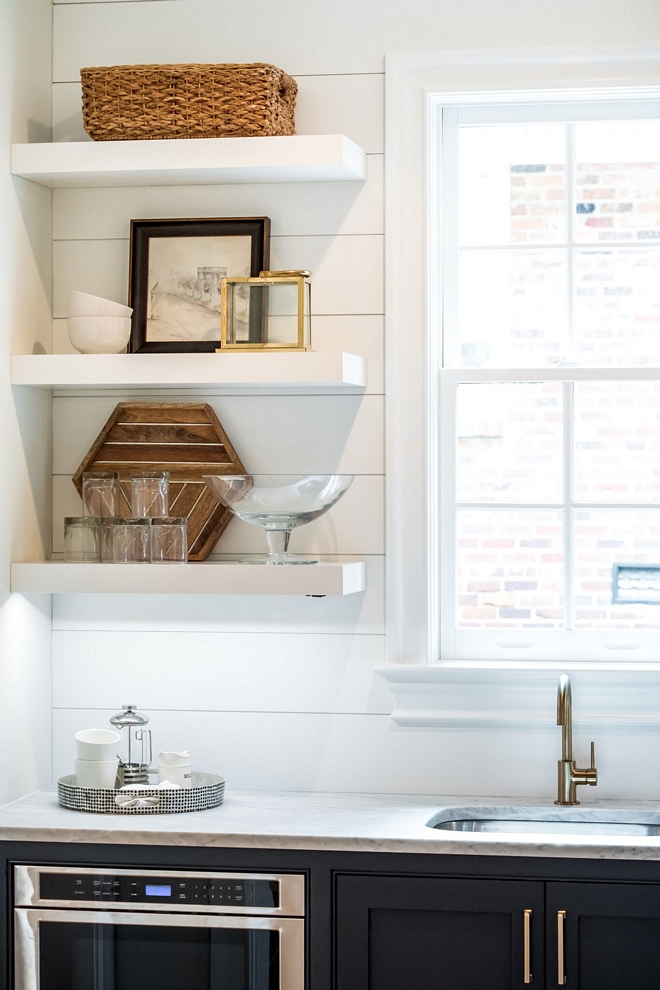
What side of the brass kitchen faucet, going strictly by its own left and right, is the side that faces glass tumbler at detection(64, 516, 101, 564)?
right

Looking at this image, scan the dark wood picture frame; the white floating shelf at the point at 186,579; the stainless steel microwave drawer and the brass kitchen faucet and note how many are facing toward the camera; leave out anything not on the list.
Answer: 4

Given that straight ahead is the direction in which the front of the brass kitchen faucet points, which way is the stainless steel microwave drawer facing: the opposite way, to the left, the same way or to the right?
the same way

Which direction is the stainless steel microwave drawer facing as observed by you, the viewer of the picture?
facing the viewer

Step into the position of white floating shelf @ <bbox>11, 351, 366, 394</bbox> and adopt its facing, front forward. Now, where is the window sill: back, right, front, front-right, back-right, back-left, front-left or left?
left

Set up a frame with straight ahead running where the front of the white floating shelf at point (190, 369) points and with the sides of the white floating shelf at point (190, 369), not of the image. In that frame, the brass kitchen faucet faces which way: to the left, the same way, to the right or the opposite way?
the same way

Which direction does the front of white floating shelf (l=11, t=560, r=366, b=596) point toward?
toward the camera

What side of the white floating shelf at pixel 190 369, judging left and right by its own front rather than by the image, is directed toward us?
front

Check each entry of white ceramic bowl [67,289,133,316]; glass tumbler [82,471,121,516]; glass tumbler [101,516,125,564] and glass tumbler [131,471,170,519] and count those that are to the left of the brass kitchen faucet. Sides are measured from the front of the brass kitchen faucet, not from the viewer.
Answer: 0

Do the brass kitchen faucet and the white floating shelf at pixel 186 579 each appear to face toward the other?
no

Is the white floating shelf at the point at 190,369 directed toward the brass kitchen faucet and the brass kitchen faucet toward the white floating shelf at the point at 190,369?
no

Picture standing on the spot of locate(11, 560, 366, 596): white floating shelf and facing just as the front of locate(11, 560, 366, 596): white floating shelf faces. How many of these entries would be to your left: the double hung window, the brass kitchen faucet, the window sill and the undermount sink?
4
